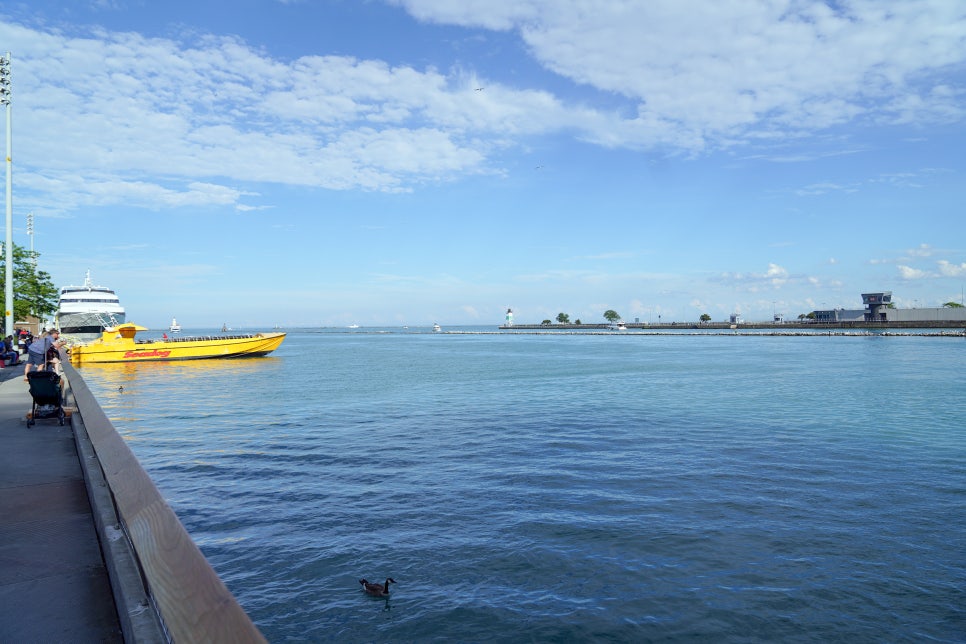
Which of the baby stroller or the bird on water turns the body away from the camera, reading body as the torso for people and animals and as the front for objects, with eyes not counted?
the baby stroller

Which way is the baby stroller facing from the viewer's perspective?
away from the camera

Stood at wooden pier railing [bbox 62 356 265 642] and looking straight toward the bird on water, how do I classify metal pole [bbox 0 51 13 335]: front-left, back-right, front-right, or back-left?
front-left

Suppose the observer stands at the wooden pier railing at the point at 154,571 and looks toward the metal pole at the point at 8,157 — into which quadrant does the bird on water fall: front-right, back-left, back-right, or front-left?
front-right

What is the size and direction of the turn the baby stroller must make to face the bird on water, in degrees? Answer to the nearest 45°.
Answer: approximately 135° to its right

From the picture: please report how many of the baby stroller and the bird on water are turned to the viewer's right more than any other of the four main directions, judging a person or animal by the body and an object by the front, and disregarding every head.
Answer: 1

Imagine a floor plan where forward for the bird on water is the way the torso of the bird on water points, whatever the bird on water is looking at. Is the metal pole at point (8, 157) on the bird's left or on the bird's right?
on the bird's left

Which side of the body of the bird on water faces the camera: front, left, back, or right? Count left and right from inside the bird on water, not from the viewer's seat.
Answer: right

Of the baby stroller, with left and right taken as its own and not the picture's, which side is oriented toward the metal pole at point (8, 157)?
front

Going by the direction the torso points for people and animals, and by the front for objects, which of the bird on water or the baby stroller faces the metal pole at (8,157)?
the baby stroller

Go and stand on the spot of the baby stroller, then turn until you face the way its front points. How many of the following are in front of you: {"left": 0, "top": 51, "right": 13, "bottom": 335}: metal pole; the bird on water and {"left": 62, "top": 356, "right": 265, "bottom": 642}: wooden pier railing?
1

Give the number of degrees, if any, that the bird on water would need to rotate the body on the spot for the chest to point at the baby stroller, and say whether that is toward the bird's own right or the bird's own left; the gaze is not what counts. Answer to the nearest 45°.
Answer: approximately 135° to the bird's own left

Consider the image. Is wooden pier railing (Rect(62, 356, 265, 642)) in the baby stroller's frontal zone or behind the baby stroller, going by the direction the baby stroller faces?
behind
